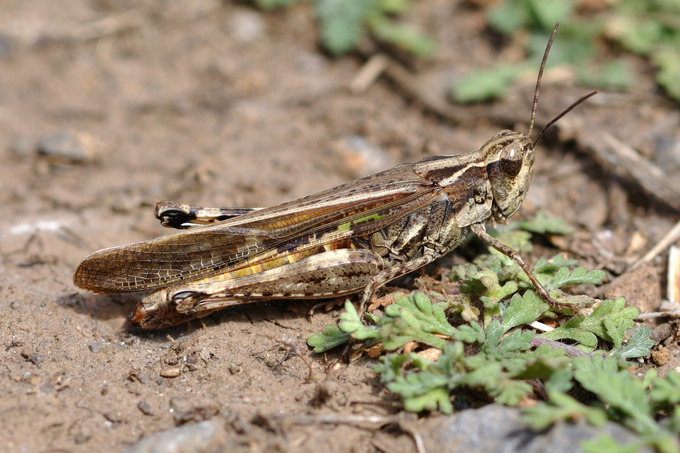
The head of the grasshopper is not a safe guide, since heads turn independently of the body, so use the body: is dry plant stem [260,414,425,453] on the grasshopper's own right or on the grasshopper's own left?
on the grasshopper's own right

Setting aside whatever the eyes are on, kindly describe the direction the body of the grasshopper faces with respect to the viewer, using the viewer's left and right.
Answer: facing to the right of the viewer

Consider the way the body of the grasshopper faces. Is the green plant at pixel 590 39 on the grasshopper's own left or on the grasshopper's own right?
on the grasshopper's own left

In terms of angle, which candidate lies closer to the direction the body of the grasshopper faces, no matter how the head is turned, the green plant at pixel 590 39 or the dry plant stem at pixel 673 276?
the dry plant stem

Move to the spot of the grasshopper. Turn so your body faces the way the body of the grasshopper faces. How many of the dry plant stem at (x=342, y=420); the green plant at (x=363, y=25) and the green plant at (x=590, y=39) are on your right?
1

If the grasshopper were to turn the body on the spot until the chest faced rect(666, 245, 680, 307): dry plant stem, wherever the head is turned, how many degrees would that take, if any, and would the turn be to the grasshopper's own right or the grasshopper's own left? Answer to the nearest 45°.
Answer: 0° — it already faces it

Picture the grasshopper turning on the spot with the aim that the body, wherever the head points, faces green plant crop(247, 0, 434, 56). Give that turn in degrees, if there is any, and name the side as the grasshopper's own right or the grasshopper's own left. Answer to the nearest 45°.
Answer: approximately 90° to the grasshopper's own left

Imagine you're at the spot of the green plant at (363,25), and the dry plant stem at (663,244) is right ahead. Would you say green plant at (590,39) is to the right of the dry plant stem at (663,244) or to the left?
left

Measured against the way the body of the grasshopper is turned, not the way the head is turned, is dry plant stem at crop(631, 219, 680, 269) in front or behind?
in front
